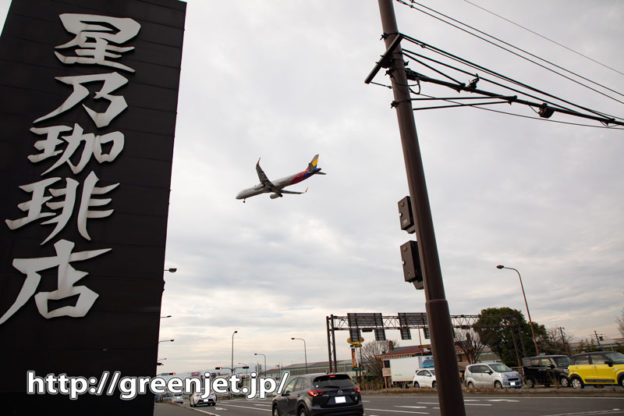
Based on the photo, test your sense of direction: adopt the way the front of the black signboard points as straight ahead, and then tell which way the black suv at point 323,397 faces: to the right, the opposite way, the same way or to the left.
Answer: the opposite way

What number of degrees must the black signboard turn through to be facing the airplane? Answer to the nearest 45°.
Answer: approximately 135° to its left

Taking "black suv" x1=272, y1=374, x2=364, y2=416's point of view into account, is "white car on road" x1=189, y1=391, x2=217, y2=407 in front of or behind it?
in front

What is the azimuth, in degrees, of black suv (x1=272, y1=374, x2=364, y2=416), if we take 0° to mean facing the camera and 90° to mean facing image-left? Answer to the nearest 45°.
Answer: approximately 135°

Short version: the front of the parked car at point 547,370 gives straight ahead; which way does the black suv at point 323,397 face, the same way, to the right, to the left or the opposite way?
the opposite way

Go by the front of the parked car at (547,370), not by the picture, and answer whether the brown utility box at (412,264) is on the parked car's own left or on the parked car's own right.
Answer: on the parked car's own right

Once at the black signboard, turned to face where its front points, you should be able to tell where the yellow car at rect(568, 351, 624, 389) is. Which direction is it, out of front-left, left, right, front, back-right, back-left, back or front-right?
left

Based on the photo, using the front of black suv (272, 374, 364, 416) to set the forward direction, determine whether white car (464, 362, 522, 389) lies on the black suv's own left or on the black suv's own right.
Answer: on the black suv's own right

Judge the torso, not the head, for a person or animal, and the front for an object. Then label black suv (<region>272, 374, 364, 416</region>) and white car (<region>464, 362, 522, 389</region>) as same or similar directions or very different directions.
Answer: very different directions
